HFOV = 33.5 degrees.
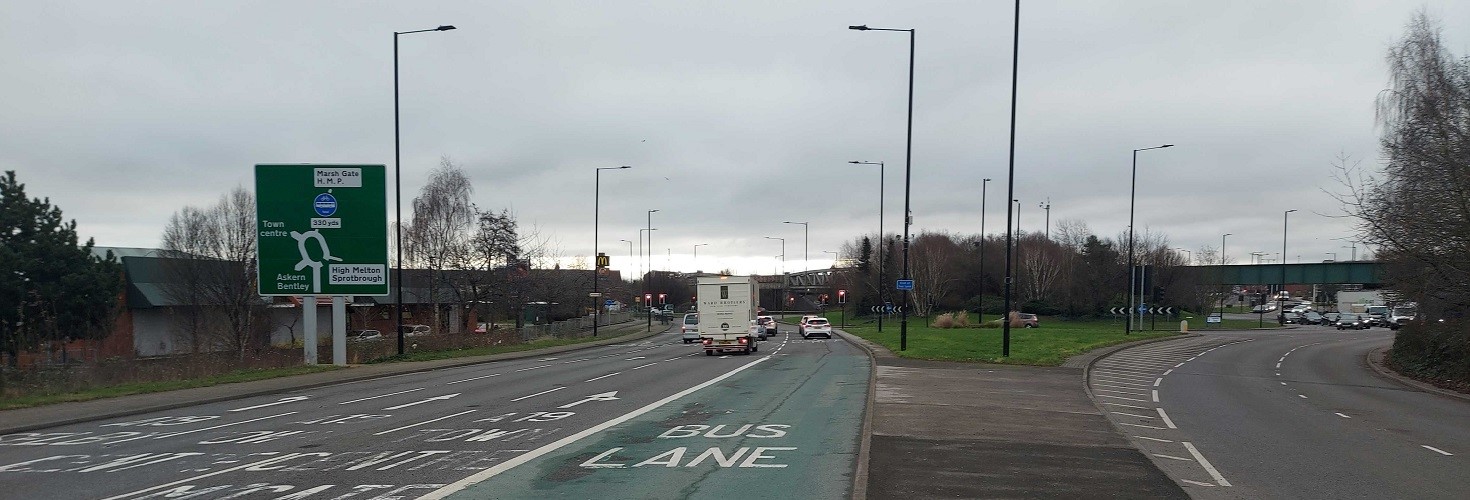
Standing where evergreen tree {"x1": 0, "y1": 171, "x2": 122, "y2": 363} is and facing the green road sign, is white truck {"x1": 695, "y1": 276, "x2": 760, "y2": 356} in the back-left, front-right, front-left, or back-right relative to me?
front-left

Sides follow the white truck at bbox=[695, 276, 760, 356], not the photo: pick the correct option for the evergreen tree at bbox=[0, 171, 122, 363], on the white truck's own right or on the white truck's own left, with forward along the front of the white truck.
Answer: on the white truck's own left

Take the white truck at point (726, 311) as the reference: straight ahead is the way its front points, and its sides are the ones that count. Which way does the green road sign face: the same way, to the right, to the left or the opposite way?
the opposite way

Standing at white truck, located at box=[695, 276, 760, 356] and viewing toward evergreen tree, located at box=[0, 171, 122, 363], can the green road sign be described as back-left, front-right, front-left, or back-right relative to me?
front-left

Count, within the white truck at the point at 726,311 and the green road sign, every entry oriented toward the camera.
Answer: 1

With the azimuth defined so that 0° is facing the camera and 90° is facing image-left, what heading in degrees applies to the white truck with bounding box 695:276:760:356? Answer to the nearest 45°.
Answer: approximately 180°

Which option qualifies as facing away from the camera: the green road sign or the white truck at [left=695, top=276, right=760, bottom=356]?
the white truck

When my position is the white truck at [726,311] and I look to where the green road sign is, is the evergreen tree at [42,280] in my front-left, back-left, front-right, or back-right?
front-right
